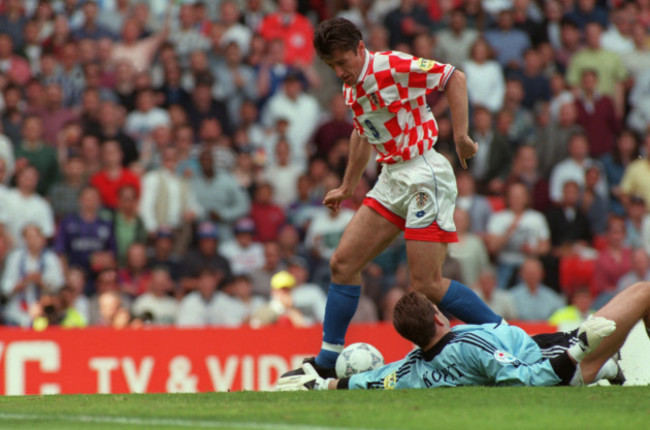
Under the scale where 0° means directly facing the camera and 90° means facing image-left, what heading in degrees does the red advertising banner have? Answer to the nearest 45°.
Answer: approximately 0°

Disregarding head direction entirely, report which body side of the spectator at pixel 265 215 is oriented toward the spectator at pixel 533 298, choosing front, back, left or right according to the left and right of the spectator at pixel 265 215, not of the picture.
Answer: left

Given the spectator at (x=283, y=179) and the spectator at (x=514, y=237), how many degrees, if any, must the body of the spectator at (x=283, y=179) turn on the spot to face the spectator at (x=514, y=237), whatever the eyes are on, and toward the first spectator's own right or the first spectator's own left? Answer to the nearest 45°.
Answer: approximately 90° to the first spectator's own left

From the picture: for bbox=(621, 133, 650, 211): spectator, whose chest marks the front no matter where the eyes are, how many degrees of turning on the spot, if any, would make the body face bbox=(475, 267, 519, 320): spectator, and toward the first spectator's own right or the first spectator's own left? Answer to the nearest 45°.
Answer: approximately 45° to the first spectator's own right

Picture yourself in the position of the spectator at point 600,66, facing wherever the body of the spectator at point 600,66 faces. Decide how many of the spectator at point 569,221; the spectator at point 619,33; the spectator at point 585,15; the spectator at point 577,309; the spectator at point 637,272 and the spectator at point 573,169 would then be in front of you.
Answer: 4

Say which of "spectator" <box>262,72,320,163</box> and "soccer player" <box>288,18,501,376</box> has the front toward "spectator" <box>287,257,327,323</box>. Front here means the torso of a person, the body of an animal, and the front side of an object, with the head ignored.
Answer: "spectator" <box>262,72,320,163</box>

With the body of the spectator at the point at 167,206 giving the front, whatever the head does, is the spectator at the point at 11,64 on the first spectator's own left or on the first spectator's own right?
on the first spectator's own right

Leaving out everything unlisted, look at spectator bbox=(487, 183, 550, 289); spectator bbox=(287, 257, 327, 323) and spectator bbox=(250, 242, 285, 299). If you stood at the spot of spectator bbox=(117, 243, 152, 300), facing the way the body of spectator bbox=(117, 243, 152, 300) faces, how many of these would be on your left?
3

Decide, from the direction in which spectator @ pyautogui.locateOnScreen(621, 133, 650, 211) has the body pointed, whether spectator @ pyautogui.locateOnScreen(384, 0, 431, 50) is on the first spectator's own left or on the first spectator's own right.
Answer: on the first spectator's own right
